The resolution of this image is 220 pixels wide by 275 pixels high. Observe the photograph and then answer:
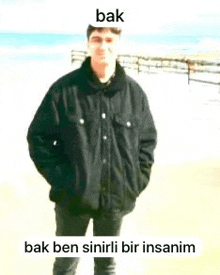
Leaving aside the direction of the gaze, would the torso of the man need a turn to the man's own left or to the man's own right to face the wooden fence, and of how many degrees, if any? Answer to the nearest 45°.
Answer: approximately 135° to the man's own left

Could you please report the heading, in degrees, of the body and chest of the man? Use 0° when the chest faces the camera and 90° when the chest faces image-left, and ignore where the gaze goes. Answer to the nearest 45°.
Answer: approximately 0°
